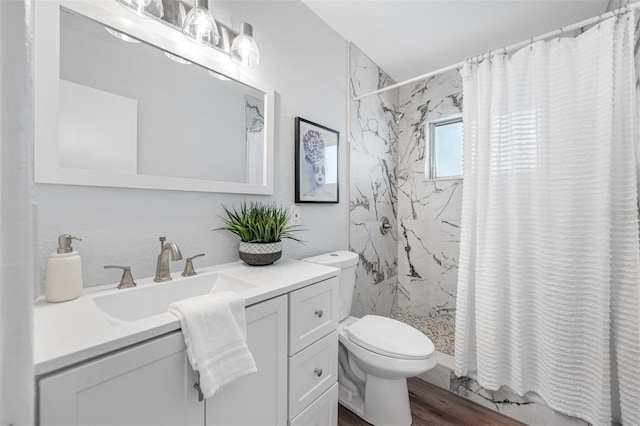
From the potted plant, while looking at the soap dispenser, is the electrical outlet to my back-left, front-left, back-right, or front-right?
back-right

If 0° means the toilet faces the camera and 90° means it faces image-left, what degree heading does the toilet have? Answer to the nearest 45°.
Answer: approximately 315°

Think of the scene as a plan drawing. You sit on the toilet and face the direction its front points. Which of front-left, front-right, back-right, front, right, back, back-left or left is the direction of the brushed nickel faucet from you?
right

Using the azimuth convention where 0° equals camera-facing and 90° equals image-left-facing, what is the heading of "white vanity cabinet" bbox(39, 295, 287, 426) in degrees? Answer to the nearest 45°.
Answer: approximately 315°

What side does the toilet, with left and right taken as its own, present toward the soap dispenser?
right

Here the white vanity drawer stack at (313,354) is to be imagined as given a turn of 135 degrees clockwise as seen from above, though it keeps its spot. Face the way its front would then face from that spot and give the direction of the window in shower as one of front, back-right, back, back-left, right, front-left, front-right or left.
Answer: back-right

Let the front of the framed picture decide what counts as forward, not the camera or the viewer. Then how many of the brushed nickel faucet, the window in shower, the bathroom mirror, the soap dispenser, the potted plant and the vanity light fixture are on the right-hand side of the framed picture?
5

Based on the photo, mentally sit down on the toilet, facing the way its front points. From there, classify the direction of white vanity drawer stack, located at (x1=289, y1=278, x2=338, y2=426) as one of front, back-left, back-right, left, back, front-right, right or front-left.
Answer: right

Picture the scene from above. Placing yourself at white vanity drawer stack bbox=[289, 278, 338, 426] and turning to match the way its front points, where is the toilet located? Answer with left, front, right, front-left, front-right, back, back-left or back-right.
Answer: left

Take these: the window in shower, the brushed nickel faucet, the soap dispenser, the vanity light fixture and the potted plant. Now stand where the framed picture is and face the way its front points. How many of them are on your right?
4
